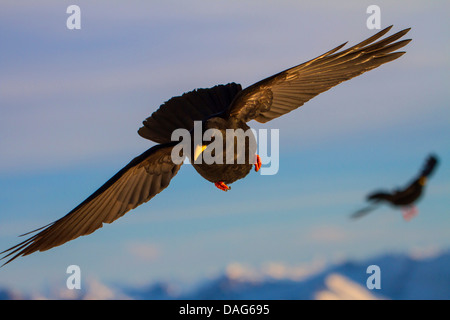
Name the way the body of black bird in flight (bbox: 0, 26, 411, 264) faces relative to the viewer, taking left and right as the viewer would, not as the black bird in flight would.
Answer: facing the viewer
